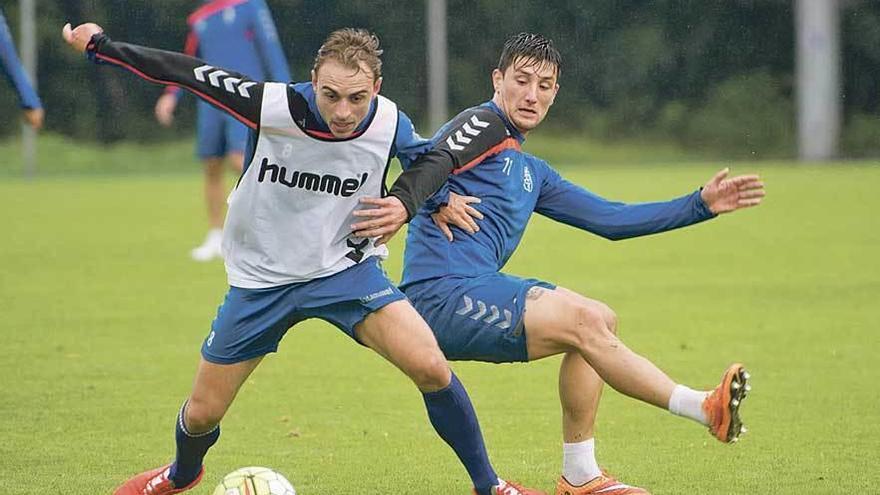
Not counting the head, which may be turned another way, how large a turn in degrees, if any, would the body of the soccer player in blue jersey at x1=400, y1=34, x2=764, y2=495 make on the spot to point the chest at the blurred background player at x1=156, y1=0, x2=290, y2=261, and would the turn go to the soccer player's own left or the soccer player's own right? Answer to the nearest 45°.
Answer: approximately 180°
